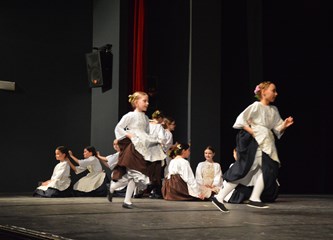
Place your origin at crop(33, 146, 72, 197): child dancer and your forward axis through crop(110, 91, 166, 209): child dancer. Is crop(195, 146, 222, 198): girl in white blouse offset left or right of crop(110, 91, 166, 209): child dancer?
left

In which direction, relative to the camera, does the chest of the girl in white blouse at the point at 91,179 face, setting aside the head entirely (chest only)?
to the viewer's left

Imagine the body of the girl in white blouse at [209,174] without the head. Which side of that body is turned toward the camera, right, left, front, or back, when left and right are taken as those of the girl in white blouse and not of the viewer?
front

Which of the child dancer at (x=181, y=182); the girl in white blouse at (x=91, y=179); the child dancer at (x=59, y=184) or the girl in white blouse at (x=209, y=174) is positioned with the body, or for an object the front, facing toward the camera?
the girl in white blouse at (x=209, y=174)

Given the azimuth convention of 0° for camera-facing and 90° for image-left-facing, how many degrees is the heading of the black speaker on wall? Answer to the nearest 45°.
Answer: approximately 45°

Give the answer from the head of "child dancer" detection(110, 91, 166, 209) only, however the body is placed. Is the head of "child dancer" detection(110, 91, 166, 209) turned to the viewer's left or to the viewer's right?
to the viewer's right
